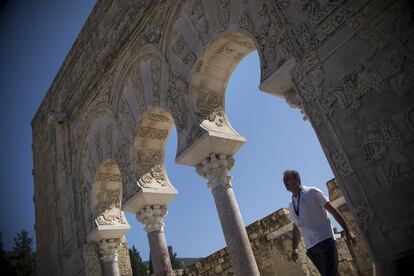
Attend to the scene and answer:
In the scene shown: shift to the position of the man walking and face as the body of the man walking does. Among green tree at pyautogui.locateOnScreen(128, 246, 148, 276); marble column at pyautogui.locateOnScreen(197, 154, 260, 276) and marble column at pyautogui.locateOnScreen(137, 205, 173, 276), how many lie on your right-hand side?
3

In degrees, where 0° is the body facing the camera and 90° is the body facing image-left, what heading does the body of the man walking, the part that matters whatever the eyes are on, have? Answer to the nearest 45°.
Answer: approximately 45°

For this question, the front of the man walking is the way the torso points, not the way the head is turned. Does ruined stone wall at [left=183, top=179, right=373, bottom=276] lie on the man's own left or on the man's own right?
on the man's own right

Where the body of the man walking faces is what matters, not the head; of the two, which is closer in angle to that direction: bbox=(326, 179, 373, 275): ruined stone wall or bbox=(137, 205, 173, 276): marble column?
the marble column

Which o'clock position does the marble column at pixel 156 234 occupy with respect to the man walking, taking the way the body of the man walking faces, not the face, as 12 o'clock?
The marble column is roughly at 3 o'clock from the man walking.

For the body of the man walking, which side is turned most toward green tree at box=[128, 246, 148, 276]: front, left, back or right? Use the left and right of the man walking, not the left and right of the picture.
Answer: right

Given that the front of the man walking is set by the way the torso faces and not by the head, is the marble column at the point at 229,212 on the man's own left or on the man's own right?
on the man's own right

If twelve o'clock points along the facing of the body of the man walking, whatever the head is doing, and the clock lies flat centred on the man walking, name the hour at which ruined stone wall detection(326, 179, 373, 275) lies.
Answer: The ruined stone wall is roughly at 5 o'clock from the man walking.
